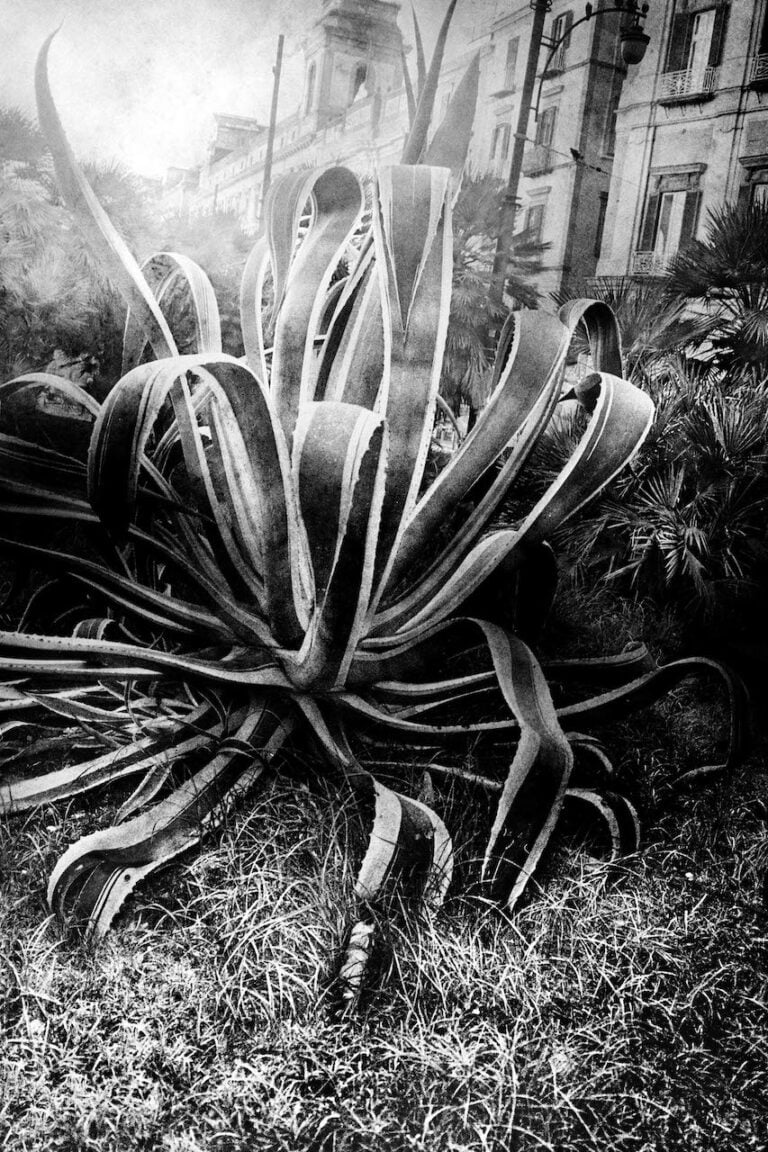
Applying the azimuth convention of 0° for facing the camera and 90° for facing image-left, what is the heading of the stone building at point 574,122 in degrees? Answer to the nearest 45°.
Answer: approximately 45°

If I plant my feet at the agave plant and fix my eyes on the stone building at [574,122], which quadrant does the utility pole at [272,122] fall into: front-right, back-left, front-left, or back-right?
front-left

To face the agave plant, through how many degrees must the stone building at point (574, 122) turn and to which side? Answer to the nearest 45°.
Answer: approximately 45° to its left
